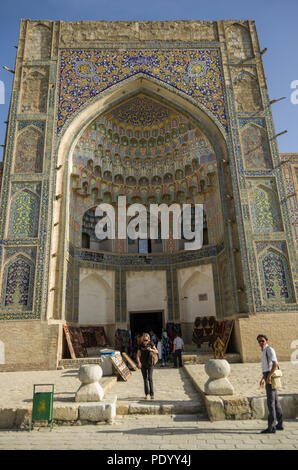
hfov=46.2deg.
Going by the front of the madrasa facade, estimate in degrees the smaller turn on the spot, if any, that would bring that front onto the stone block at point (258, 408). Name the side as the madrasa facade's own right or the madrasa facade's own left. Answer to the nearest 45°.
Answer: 0° — it already faces it

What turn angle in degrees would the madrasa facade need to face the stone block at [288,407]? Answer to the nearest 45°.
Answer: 0° — it already faces it

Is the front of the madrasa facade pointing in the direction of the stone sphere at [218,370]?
yes

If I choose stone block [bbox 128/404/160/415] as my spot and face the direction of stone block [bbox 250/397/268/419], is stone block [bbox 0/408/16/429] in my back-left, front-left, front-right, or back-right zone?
back-right

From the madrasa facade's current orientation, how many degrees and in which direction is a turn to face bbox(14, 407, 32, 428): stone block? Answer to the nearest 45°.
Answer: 0° — it already faces it

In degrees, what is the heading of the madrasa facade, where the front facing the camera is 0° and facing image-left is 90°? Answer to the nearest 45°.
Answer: approximately 0°
